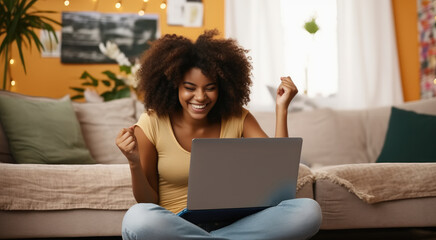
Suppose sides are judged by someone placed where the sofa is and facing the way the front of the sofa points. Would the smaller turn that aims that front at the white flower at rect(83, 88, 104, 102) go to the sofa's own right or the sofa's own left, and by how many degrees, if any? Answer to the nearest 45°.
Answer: approximately 180°

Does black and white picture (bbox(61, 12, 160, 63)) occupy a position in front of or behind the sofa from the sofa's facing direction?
behind

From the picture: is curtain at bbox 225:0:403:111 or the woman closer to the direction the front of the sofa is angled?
the woman

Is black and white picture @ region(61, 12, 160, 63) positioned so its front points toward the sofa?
yes

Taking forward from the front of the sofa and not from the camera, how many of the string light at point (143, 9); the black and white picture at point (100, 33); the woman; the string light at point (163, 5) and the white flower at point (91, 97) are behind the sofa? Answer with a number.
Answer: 4

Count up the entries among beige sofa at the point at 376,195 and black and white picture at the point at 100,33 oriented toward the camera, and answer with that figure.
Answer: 2

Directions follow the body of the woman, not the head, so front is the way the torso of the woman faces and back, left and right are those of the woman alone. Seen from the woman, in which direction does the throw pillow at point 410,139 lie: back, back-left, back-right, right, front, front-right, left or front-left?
back-left

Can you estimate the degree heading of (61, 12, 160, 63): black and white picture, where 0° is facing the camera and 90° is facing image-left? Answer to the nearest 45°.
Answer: approximately 0°
